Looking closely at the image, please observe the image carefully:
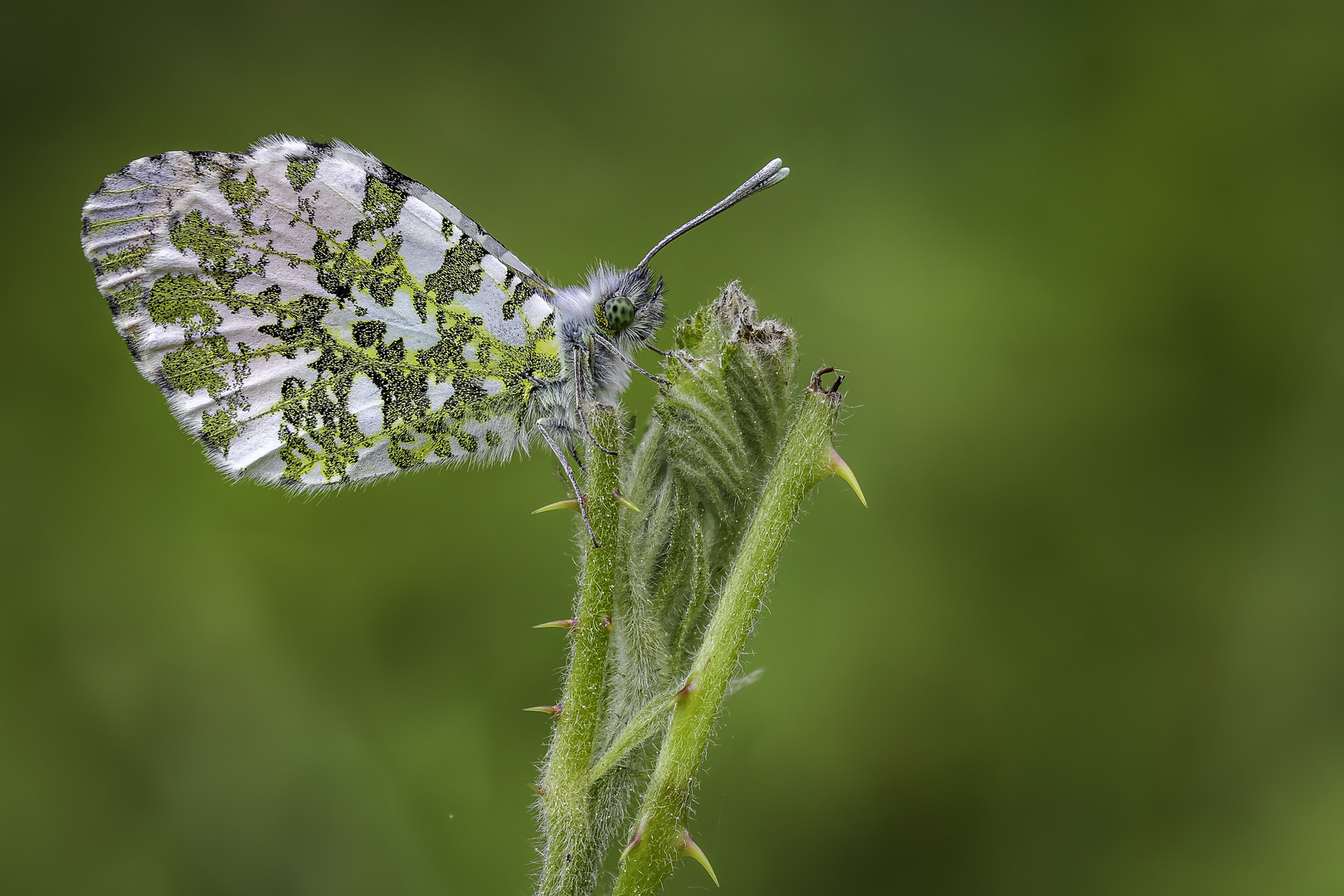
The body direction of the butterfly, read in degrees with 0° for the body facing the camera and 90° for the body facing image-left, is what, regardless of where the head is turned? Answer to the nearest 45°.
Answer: approximately 270°
